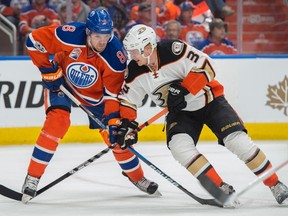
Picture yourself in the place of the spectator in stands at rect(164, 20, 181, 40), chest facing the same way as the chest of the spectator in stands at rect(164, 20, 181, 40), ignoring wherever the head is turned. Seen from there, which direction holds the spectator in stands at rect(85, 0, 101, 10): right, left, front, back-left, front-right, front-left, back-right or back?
right

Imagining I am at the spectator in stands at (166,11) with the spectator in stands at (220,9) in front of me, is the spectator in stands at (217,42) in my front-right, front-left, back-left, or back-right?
front-right

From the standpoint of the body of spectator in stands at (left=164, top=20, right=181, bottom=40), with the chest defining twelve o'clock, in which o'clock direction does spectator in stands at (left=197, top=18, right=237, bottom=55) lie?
spectator in stands at (left=197, top=18, right=237, bottom=55) is roughly at 9 o'clock from spectator in stands at (left=164, top=20, right=181, bottom=40).

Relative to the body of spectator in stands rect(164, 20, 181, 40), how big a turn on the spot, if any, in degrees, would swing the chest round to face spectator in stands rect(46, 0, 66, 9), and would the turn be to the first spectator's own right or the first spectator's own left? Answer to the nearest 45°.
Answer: approximately 90° to the first spectator's own right

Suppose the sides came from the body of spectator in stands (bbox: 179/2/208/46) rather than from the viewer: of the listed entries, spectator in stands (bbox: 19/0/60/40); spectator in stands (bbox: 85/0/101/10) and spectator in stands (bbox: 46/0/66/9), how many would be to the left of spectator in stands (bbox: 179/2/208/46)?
0

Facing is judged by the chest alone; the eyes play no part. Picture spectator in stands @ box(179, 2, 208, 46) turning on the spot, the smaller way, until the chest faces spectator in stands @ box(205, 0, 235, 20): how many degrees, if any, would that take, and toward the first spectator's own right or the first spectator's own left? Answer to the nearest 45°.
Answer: approximately 135° to the first spectator's own left

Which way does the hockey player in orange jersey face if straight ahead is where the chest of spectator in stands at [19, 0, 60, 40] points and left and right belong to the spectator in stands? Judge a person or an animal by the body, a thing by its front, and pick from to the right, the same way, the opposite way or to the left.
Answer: the same way

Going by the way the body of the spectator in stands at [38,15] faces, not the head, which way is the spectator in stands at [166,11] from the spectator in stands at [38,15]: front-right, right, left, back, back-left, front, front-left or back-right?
left

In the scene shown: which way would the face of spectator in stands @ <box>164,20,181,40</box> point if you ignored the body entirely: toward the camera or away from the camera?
toward the camera

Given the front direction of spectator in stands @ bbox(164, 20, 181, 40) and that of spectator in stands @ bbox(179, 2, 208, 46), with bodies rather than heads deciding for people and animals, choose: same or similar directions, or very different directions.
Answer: same or similar directions

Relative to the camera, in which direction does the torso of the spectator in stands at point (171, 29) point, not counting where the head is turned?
toward the camera

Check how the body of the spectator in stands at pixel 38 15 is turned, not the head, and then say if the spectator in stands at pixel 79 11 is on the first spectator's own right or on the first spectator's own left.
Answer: on the first spectator's own left

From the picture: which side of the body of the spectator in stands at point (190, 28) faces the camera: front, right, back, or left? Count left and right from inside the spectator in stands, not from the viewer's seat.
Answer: front

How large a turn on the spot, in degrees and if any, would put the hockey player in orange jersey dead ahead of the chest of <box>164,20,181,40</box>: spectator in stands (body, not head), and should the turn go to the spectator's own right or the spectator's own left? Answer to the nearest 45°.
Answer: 0° — they already face them

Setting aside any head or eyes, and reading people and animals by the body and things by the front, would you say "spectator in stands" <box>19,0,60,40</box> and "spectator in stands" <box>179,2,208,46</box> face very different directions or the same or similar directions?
same or similar directions
